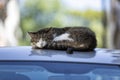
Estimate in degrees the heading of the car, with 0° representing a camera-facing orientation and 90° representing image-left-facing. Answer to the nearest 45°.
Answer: approximately 0°

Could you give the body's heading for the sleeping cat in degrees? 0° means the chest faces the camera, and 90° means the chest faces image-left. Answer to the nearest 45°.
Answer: approximately 90°
